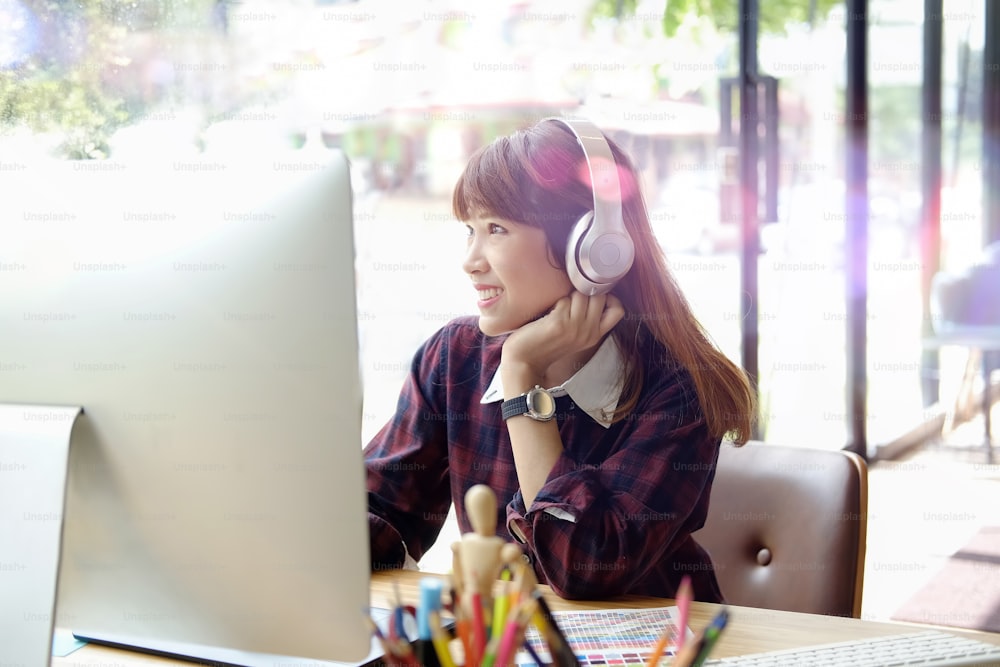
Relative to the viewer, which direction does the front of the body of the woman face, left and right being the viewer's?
facing the viewer and to the left of the viewer

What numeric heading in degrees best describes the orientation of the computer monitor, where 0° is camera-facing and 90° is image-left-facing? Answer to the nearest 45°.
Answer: approximately 225°

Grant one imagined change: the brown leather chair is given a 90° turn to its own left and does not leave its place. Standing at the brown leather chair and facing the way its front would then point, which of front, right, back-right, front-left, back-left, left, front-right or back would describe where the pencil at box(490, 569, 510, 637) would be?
front-right

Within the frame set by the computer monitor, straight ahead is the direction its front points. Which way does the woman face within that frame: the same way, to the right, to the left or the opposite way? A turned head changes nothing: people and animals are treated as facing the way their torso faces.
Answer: the opposite way

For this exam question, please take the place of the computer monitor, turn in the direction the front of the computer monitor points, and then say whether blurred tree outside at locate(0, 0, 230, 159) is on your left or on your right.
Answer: on your left

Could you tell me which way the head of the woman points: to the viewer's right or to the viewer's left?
to the viewer's left

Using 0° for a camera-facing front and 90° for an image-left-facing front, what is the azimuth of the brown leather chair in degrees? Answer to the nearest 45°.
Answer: approximately 45°

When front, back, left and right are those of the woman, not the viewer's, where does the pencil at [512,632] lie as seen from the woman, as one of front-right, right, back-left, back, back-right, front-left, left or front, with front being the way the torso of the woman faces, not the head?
front-left

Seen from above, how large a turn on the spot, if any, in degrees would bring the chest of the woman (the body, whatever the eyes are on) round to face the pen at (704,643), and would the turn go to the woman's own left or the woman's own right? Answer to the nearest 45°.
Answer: approximately 45° to the woman's own left

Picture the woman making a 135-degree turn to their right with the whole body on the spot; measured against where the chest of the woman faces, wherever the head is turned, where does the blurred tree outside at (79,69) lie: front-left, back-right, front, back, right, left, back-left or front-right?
front-left

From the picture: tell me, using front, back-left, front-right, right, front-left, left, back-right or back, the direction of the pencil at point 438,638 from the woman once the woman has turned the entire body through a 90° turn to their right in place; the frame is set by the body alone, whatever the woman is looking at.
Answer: back-left
